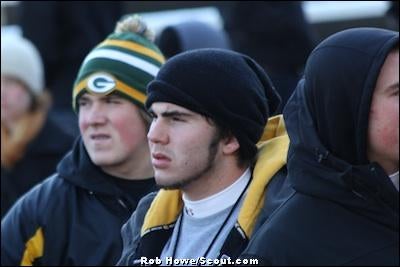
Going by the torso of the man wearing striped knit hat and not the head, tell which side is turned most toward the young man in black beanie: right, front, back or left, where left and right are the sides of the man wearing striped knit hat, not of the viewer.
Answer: left

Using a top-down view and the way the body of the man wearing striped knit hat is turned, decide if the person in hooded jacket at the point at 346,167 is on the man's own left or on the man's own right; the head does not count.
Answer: on the man's own left

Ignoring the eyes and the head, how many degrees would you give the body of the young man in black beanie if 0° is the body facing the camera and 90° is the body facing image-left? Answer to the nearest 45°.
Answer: approximately 45°

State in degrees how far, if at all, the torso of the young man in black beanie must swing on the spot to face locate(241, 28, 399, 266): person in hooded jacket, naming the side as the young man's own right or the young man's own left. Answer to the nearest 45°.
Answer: approximately 90° to the young man's own left

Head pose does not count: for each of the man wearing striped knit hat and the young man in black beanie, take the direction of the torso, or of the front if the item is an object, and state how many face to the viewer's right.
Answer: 0

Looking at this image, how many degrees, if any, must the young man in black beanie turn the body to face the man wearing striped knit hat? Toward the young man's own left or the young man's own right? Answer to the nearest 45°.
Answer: approximately 90° to the young man's own right

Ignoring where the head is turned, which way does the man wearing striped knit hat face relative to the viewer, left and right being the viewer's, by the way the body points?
facing the viewer and to the left of the viewer

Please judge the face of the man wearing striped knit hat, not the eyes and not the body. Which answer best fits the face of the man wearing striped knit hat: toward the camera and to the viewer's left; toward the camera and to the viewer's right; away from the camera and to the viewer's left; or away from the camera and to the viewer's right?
toward the camera and to the viewer's left

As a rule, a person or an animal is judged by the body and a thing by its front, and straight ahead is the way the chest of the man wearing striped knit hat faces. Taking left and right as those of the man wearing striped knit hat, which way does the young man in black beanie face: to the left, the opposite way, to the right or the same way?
the same way
